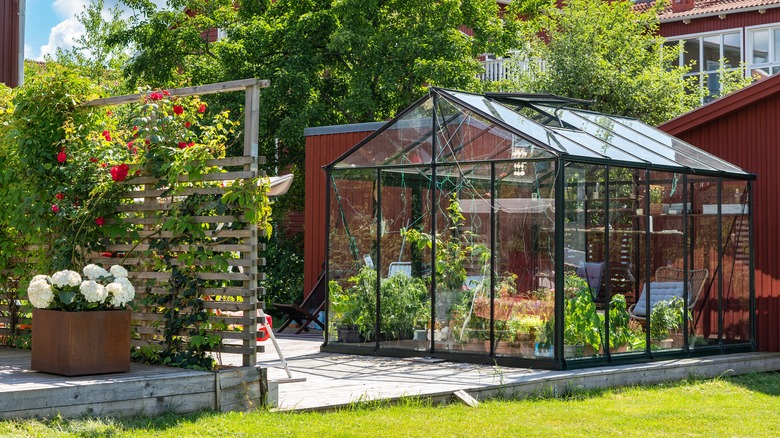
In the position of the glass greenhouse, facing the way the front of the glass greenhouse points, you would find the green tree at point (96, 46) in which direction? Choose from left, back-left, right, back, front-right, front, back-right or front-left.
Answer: right

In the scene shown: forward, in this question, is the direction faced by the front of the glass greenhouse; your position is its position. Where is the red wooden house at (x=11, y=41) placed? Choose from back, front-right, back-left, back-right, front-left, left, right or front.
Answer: front-right

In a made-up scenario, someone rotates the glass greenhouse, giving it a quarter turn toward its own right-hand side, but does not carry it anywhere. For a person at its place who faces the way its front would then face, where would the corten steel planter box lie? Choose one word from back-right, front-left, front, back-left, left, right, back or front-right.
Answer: left

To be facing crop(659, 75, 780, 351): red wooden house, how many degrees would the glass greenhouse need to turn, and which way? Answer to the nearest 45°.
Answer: approximately 180°

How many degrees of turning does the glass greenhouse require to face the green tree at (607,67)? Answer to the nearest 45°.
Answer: approximately 135° to its right

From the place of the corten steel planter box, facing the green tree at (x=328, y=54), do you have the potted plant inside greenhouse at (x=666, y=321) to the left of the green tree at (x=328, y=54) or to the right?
right

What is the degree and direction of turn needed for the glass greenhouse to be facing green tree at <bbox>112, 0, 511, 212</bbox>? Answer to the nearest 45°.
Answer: approximately 90° to its right

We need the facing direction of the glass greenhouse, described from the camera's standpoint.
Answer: facing the viewer and to the left of the viewer
